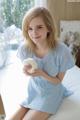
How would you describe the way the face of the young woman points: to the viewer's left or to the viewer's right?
to the viewer's left
